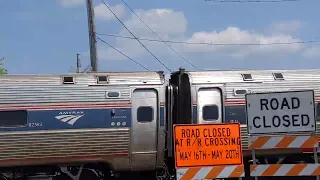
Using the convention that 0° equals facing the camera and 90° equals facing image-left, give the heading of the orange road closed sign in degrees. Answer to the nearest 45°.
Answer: approximately 0°

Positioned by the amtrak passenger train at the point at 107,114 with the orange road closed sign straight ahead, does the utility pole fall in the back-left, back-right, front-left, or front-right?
back-left

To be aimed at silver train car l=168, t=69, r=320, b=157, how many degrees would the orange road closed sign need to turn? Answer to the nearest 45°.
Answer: approximately 180°

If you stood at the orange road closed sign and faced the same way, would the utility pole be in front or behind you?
behind
